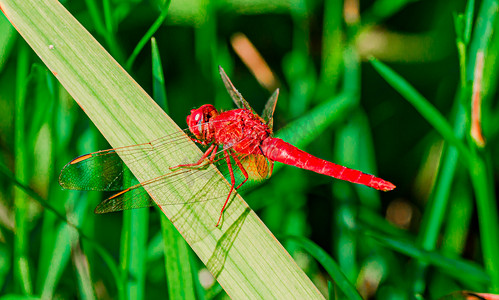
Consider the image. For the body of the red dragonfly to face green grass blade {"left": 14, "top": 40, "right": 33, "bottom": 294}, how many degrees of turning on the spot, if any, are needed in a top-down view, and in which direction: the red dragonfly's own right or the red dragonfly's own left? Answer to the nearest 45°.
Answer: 0° — it already faces it

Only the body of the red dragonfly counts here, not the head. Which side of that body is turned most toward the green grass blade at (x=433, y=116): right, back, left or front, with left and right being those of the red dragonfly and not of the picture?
back

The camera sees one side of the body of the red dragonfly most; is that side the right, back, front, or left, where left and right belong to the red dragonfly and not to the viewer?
left
